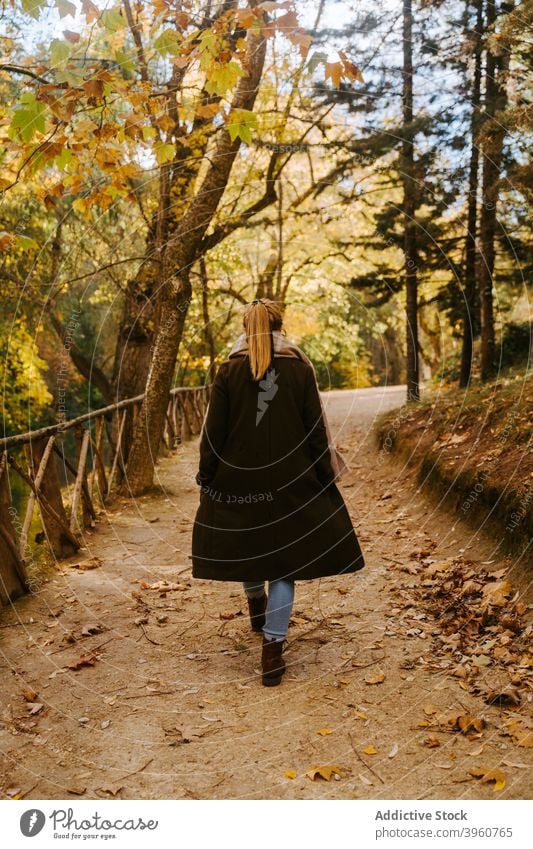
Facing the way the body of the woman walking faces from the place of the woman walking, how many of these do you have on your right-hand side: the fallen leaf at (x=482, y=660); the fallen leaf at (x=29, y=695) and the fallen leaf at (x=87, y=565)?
1

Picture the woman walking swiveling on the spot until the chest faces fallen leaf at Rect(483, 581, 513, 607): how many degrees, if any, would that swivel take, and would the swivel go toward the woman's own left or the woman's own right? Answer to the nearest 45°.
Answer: approximately 45° to the woman's own right

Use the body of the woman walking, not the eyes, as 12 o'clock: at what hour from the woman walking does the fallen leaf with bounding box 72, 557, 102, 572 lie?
The fallen leaf is roughly at 11 o'clock from the woman walking.

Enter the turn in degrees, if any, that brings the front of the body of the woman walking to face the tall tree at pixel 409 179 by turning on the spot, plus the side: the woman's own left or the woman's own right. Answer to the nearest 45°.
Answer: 0° — they already face it

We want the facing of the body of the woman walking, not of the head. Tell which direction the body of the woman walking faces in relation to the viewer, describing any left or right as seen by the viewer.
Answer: facing away from the viewer

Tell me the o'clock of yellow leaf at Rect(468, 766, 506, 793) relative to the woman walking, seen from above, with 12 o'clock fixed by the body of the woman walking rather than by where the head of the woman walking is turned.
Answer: The yellow leaf is roughly at 5 o'clock from the woman walking.

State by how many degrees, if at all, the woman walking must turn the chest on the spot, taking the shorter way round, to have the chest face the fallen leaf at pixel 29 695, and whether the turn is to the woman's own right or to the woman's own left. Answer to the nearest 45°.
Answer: approximately 90° to the woman's own left

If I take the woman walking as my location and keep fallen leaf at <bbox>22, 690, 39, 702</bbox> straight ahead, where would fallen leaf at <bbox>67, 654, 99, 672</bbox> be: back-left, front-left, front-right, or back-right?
front-right

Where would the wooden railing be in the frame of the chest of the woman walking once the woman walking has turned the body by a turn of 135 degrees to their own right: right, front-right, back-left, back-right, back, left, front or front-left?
back

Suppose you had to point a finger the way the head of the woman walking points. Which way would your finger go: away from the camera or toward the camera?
away from the camera

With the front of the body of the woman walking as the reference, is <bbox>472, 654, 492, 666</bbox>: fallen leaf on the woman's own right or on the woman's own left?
on the woman's own right
